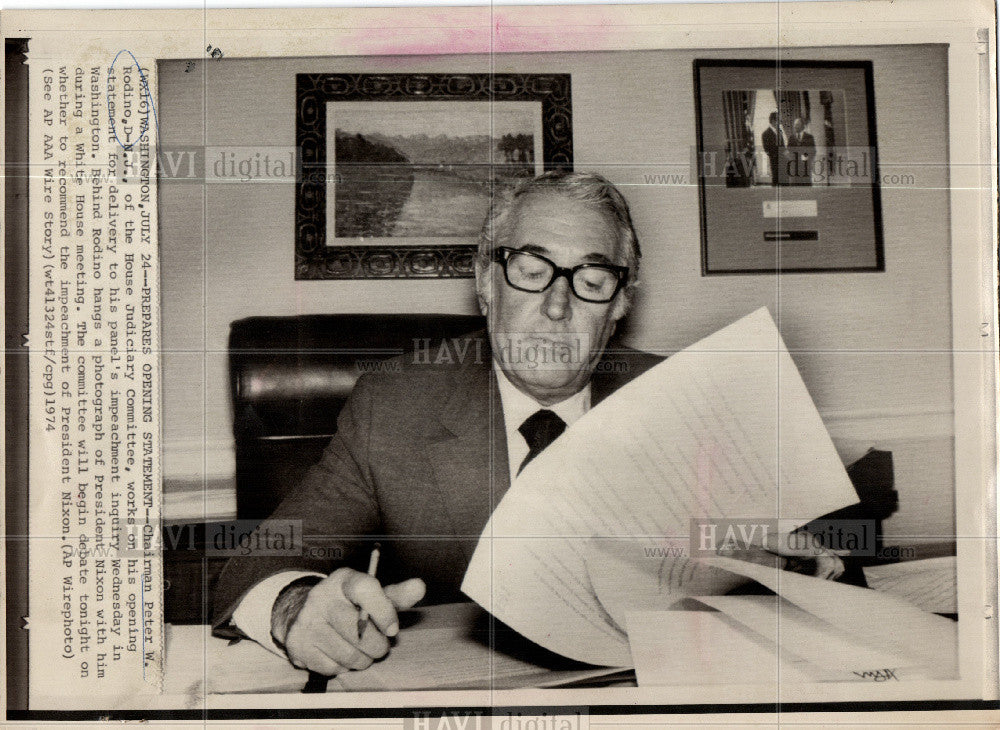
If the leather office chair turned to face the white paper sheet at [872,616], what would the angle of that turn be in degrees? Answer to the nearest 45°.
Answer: approximately 90° to its left

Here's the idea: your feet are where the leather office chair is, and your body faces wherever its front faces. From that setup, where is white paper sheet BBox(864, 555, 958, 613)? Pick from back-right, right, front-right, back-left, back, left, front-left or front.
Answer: left

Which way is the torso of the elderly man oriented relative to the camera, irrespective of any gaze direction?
toward the camera

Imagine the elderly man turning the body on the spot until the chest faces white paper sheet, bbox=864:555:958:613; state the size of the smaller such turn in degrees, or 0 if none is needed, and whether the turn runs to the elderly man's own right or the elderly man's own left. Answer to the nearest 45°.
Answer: approximately 90° to the elderly man's own left

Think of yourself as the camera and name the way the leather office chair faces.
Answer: facing the viewer

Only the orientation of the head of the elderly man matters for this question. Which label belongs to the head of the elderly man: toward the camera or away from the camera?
toward the camera
